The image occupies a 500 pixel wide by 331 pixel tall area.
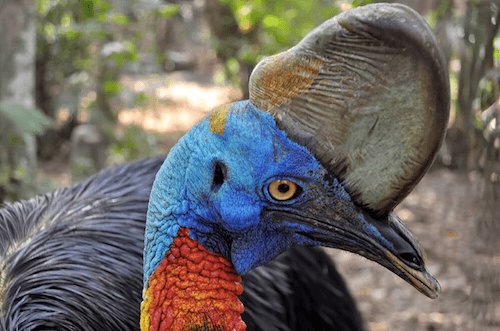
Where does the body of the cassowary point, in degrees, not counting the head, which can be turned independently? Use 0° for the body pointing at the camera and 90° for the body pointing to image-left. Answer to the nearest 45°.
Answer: approximately 270°

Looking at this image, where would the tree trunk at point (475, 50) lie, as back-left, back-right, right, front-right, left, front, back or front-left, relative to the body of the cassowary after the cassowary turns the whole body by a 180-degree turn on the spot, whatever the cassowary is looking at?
back-right

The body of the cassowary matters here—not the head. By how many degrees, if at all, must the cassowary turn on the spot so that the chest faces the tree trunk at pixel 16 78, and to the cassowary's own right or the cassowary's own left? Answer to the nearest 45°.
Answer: approximately 135° to the cassowary's own left

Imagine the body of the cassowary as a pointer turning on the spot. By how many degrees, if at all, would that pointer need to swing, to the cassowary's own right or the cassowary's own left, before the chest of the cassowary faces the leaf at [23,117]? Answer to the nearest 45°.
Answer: approximately 135° to the cassowary's own left
